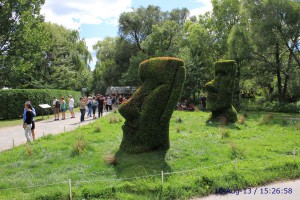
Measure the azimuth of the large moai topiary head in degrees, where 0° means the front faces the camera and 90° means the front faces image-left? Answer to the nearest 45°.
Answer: approximately 90°

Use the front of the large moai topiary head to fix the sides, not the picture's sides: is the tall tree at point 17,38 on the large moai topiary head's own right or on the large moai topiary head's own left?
on the large moai topiary head's own right

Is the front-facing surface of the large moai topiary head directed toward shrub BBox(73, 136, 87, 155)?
yes

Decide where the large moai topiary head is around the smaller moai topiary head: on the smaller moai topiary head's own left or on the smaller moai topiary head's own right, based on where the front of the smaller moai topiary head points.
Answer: on the smaller moai topiary head's own left

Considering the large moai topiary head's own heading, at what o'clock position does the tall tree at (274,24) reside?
The tall tree is roughly at 4 o'clock from the large moai topiary head.

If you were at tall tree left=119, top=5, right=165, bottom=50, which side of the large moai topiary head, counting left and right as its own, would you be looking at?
right

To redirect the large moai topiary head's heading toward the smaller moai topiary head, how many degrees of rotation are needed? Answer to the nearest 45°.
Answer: approximately 135° to its right

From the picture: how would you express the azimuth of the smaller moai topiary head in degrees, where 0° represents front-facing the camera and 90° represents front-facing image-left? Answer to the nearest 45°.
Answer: approximately 90°

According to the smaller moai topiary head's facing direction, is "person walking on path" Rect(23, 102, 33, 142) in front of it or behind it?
in front

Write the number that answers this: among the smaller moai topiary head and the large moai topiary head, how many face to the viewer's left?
2

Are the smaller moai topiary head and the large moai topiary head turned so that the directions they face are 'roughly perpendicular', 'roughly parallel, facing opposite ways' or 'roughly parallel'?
roughly parallel

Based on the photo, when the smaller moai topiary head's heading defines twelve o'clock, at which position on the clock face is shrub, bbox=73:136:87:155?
The shrub is roughly at 10 o'clock from the smaller moai topiary head.

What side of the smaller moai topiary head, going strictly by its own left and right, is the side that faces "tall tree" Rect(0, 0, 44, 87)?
front
